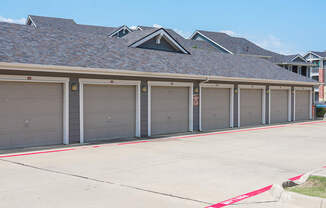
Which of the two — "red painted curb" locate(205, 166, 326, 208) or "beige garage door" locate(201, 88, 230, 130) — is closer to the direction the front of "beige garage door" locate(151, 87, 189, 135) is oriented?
the red painted curb

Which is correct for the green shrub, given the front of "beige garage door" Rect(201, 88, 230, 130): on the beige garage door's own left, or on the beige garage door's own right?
on the beige garage door's own left

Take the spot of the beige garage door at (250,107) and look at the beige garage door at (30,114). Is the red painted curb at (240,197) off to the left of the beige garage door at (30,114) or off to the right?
left

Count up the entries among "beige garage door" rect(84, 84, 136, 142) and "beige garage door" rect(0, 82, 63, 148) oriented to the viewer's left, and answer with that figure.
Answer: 0

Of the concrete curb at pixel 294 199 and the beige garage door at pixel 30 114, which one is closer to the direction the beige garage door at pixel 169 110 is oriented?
the concrete curb

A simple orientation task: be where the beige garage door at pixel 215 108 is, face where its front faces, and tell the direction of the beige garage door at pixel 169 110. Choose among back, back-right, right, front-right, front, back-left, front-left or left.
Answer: right

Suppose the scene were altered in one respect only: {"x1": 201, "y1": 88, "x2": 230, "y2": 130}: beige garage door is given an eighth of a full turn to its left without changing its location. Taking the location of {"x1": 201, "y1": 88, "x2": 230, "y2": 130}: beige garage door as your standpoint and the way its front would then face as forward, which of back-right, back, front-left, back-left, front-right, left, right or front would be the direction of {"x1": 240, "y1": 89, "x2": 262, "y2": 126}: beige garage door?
front-left

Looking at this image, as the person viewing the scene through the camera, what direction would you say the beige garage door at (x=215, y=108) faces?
facing the viewer and to the right of the viewer

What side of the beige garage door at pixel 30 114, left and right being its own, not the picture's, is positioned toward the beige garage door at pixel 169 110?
left

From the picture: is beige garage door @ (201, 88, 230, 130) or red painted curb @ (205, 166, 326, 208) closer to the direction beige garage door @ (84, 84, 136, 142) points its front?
the red painted curb

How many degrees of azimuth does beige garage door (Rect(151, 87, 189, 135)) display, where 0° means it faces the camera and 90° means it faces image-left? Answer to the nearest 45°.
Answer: approximately 315°

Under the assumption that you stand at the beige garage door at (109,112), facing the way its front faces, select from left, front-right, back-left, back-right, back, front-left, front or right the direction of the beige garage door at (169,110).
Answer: left

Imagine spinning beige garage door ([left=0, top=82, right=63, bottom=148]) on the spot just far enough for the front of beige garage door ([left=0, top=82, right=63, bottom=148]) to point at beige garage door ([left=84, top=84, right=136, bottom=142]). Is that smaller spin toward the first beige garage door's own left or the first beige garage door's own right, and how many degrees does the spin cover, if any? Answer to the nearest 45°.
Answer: approximately 90° to the first beige garage door's own left

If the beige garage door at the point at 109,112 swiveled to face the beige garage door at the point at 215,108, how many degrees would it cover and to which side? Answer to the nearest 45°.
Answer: approximately 90° to its left

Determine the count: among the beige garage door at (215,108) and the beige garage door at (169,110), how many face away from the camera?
0

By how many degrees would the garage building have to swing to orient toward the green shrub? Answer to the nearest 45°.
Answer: approximately 90° to its left

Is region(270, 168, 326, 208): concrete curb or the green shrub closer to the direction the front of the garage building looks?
the concrete curb
